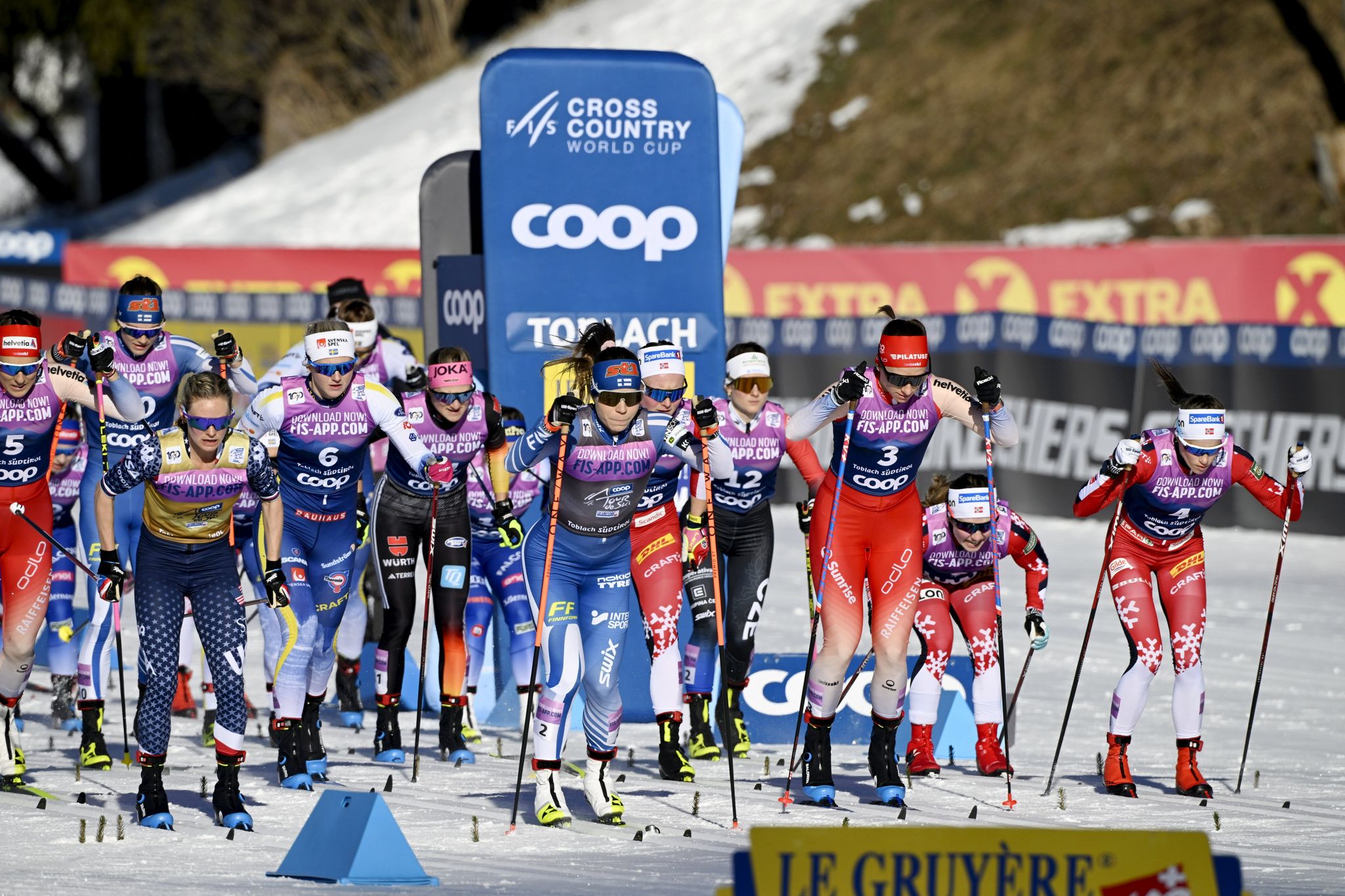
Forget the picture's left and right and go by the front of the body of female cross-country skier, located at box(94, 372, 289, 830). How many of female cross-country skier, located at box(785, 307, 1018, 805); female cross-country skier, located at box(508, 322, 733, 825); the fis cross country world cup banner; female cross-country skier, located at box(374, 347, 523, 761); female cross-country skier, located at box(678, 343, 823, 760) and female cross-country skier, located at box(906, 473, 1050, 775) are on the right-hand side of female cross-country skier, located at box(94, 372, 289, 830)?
0

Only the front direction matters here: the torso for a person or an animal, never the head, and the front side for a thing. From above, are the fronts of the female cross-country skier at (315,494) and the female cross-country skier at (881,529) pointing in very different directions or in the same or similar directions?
same or similar directions

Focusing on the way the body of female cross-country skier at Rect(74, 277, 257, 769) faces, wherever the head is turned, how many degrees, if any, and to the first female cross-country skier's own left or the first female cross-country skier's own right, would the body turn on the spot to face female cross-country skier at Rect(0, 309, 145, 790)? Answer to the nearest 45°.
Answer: approximately 45° to the first female cross-country skier's own right

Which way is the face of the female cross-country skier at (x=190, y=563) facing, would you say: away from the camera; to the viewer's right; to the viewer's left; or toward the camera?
toward the camera

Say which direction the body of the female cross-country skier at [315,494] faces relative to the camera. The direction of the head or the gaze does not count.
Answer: toward the camera

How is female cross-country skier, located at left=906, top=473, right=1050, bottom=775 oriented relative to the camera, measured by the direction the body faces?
toward the camera

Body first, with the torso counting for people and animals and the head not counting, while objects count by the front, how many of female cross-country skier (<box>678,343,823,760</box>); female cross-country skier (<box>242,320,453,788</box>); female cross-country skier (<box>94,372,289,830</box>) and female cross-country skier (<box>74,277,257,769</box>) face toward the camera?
4

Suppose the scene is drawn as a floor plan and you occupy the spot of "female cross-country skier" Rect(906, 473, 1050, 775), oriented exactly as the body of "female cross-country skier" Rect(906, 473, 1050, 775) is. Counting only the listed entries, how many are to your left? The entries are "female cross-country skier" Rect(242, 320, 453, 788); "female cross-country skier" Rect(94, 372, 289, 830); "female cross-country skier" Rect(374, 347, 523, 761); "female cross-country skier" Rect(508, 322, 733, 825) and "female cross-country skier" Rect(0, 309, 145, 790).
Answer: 0

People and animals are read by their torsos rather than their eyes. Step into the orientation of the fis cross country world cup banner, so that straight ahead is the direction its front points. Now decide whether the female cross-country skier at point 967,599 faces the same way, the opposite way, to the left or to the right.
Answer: the same way

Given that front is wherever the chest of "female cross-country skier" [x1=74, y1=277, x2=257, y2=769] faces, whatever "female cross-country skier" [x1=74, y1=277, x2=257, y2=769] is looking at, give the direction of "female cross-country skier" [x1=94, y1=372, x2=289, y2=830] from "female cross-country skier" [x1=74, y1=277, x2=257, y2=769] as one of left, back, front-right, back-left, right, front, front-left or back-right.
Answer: front

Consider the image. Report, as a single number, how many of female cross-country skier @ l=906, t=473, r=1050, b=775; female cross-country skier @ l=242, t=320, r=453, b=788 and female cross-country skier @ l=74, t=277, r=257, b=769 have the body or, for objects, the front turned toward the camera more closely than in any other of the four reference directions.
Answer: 3

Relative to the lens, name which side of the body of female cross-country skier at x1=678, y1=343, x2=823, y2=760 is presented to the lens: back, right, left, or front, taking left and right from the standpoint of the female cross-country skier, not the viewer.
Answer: front

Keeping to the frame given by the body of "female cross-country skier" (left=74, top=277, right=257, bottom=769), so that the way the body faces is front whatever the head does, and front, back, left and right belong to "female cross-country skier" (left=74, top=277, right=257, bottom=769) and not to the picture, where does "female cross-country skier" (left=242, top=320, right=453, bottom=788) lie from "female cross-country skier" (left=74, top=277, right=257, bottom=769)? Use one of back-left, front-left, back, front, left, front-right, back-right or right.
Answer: front-left

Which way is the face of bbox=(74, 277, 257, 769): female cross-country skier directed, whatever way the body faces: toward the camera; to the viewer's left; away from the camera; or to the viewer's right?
toward the camera

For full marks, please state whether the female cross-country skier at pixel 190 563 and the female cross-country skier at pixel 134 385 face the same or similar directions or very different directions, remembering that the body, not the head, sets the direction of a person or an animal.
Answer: same or similar directions

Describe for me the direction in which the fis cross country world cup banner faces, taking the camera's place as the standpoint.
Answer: facing the viewer

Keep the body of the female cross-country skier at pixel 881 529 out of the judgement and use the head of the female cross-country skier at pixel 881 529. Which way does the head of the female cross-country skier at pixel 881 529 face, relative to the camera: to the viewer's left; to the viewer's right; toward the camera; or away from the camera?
toward the camera
